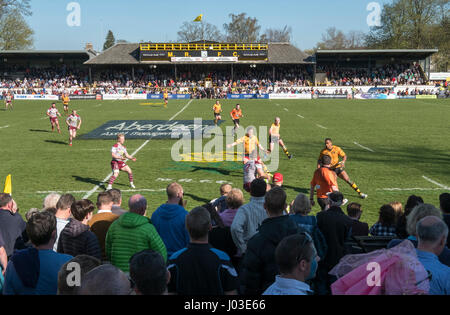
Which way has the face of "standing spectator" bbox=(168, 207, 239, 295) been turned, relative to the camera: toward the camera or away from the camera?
away from the camera

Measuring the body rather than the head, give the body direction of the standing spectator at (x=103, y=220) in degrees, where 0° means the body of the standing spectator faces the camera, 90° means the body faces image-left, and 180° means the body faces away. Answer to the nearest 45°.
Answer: approximately 180°

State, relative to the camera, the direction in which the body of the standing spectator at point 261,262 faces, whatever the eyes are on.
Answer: away from the camera

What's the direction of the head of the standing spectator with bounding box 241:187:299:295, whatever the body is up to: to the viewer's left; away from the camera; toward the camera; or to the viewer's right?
away from the camera

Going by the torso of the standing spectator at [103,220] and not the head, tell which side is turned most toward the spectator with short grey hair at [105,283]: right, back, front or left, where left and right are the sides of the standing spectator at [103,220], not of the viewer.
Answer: back

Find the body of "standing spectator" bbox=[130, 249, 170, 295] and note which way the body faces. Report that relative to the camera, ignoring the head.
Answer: away from the camera

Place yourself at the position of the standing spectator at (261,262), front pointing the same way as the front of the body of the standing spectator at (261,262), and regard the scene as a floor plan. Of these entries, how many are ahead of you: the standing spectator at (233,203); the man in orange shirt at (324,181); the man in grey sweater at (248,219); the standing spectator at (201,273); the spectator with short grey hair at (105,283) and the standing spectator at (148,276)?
3

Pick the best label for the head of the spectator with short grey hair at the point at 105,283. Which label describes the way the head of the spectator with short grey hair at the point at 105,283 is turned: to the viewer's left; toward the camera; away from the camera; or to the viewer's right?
away from the camera

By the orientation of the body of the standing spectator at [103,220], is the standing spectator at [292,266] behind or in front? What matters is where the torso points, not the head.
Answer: behind

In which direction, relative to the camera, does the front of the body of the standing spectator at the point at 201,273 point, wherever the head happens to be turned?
away from the camera

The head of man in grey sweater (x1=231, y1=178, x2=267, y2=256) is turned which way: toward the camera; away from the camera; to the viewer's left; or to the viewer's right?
away from the camera

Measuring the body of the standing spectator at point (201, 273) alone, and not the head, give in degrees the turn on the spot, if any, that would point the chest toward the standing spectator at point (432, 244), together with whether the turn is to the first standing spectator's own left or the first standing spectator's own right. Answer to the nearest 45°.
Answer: approximately 90° to the first standing spectator's own right
